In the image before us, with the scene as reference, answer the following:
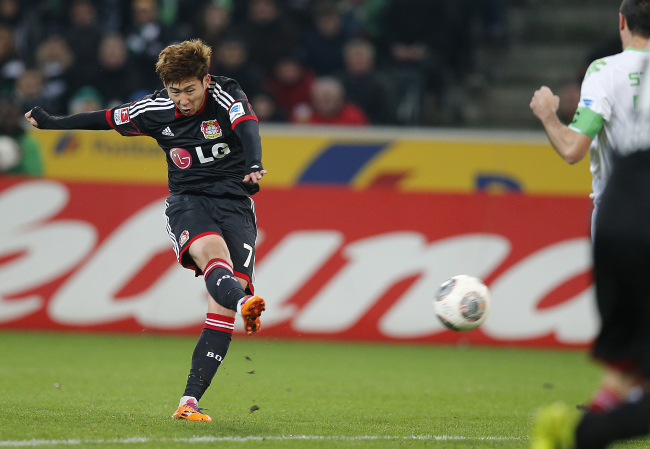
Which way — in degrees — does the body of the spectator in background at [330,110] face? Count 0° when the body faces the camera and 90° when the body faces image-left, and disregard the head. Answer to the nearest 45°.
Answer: approximately 0°

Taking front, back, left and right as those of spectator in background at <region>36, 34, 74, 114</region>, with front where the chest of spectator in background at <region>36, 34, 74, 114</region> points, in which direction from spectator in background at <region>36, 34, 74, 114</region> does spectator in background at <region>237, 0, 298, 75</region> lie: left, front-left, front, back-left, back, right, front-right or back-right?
left

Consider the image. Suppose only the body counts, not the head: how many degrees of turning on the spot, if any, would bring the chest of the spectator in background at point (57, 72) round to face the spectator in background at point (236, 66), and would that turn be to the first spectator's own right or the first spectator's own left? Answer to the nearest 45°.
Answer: approximately 90° to the first spectator's own left

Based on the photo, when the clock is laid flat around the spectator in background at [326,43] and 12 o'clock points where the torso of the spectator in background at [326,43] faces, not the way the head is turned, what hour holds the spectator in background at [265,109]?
the spectator in background at [265,109] is roughly at 1 o'clock from the spectator in background at [326,43].

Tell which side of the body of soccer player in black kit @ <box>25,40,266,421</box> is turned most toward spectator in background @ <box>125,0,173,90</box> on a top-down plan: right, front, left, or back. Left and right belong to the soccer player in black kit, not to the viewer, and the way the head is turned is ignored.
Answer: back

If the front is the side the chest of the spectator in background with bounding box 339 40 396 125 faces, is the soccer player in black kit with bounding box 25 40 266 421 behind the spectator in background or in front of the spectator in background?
in front

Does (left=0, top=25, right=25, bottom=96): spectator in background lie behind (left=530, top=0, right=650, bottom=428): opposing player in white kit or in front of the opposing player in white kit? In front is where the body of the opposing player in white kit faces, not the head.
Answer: in front

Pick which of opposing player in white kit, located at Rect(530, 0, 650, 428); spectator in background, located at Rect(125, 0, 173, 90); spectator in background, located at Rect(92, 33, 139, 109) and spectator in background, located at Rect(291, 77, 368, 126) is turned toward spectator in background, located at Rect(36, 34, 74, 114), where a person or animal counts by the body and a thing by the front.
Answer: the opposing player in white kit

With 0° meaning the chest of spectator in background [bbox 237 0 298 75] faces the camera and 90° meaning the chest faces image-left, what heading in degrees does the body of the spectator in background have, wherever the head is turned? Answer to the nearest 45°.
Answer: approximately 0°

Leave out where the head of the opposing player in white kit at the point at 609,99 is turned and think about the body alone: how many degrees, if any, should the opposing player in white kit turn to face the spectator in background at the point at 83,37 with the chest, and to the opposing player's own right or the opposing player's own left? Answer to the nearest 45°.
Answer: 0° — they already face them
